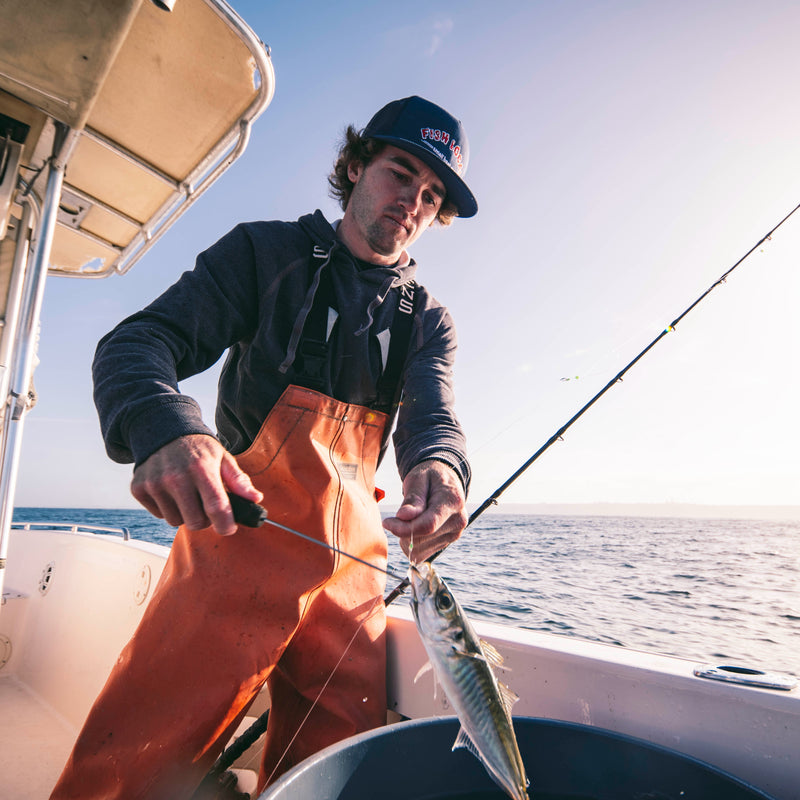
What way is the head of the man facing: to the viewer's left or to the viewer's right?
to the viewer's right

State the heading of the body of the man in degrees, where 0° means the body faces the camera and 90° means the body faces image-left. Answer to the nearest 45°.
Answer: approximately 315°
